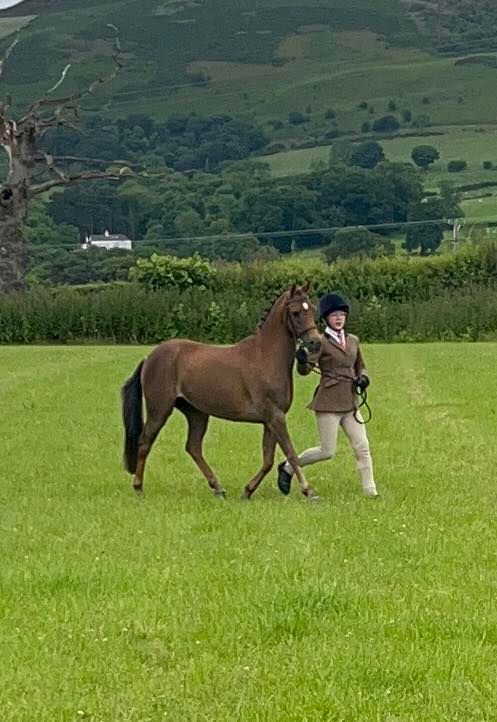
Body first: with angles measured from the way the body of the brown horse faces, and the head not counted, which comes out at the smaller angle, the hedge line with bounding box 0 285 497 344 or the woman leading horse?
the woman leading horse

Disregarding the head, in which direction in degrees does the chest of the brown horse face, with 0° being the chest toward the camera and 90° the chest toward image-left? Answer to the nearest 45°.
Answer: approximately 270°

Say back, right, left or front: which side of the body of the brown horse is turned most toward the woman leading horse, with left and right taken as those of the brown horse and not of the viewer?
front

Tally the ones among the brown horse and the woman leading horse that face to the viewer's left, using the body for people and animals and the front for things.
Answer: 0

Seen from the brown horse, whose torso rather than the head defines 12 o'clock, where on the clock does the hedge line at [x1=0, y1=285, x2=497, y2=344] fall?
The hedge line is roughly at 9 o'clock from the brown horse.

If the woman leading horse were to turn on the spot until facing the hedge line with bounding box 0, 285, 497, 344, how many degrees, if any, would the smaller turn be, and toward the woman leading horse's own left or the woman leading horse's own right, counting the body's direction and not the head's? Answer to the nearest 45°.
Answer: approximately 135° to the woman leading horse's own left
